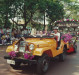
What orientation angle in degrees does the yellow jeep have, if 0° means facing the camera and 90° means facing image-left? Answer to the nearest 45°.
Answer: approximately 45°
